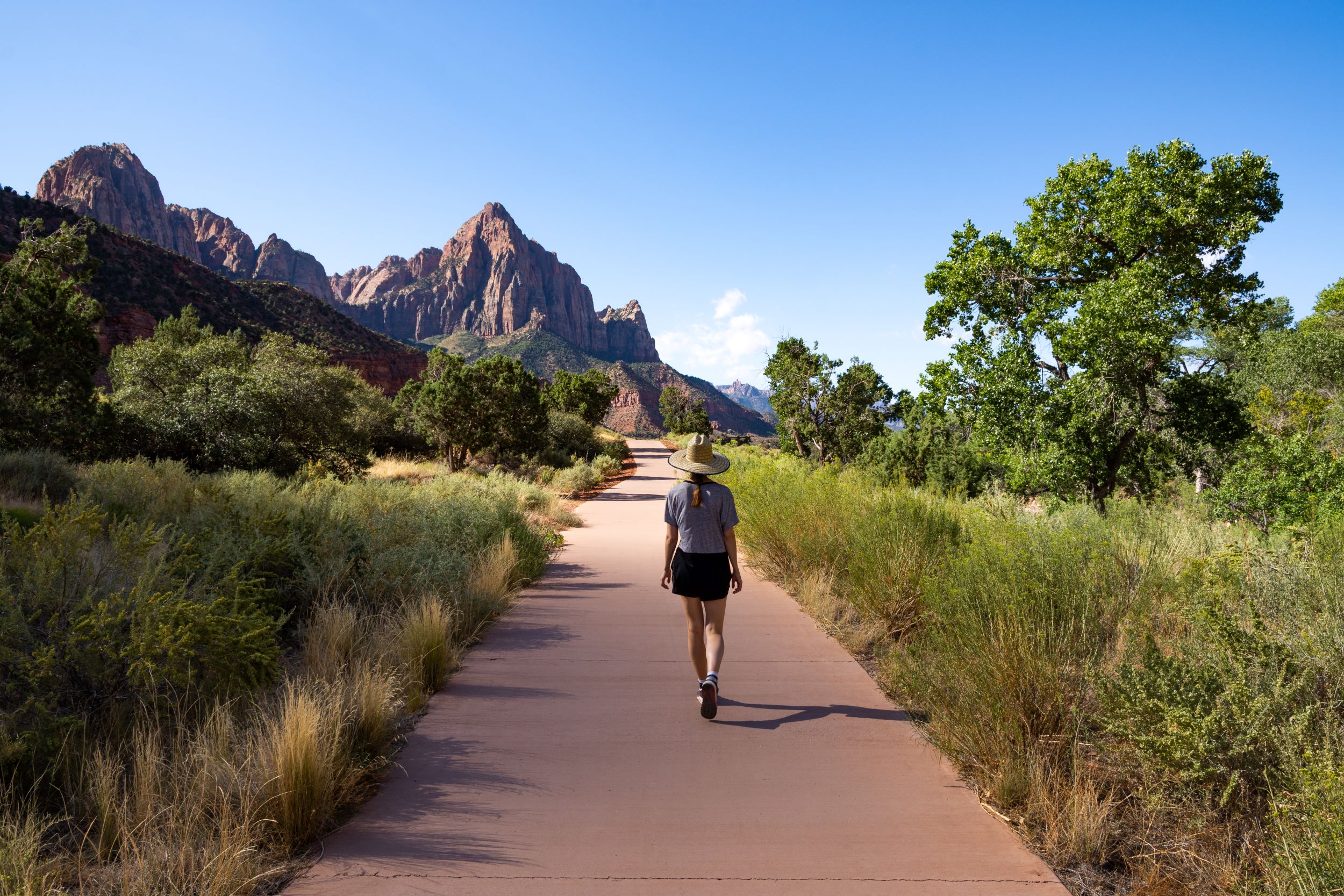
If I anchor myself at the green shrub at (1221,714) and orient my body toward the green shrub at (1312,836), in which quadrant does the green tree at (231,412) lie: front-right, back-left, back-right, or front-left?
back-right

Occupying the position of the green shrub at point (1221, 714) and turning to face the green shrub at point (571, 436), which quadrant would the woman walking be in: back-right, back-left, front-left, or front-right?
front-left

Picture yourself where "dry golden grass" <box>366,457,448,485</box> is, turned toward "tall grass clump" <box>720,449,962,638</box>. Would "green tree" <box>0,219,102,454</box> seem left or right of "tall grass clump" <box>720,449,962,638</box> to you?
right

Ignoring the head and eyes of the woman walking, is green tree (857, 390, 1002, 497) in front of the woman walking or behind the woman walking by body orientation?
in front

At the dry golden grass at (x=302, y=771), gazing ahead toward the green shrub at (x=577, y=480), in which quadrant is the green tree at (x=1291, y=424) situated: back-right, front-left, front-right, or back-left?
front-right

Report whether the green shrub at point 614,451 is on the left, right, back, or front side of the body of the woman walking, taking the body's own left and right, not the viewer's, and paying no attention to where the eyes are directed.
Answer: front

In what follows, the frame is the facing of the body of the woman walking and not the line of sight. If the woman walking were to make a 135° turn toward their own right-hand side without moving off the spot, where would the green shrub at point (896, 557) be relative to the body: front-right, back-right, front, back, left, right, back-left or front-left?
left

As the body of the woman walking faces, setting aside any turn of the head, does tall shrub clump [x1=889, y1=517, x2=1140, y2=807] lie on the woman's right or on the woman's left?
on the woman's right

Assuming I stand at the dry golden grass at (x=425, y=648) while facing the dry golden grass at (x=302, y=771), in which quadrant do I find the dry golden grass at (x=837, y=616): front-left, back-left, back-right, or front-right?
back-left

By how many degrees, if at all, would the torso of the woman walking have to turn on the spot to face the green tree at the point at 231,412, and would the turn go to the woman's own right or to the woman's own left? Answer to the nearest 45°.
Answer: approximately 45° to the woman's own left

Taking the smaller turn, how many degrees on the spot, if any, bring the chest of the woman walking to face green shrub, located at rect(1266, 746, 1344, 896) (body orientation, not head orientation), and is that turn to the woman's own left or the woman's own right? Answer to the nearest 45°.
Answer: approximately 135° to the woman's own right

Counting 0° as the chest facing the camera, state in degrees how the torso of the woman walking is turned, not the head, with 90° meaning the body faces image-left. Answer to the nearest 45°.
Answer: approximately 180°

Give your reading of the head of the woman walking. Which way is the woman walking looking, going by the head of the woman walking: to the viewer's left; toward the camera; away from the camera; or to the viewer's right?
away from the camera

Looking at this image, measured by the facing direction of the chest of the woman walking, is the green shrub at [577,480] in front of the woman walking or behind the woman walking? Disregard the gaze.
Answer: in front
